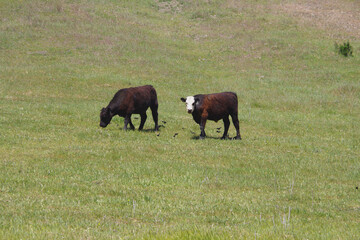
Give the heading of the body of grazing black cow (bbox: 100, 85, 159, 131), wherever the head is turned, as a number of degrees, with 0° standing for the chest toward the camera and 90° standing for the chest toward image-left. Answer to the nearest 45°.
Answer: approximately 90°

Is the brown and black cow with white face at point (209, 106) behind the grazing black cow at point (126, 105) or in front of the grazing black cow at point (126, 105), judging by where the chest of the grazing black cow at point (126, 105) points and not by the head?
behind
